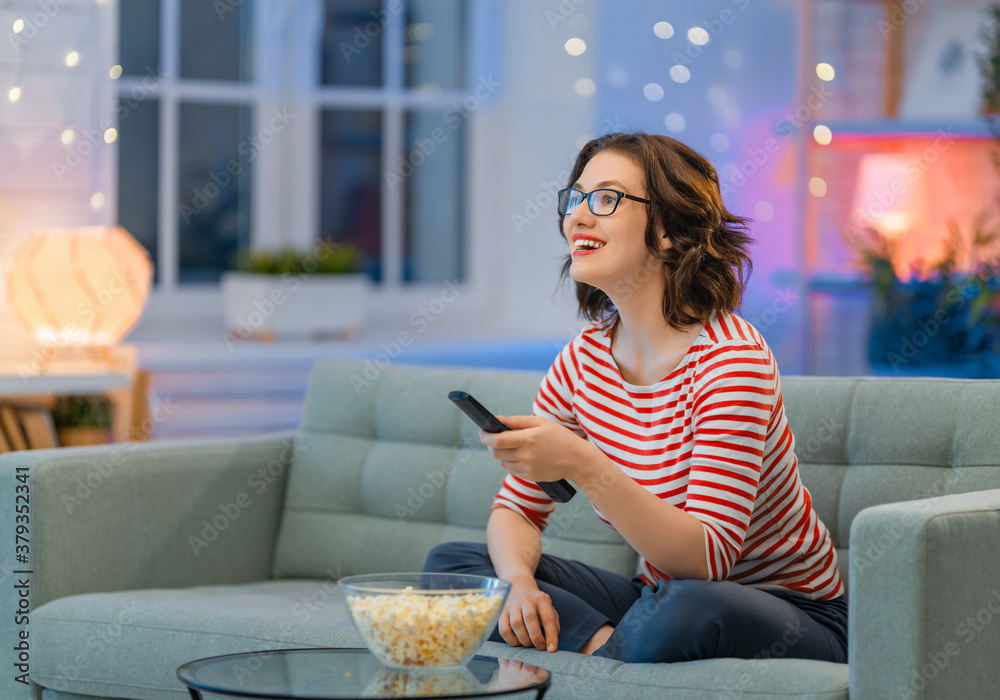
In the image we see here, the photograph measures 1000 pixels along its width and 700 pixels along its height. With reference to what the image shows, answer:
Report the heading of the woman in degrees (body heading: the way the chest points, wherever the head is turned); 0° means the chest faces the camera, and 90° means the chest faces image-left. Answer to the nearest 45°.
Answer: approximately 45°

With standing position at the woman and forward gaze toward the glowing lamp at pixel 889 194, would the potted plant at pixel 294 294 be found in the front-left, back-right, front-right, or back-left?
front-left

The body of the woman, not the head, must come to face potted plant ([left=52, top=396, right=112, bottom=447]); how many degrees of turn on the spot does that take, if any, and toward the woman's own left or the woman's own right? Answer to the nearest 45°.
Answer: approximately 90° to the woman's own right

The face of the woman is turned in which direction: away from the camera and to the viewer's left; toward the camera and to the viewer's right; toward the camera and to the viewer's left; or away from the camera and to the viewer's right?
toward the camera and to the viewer's left

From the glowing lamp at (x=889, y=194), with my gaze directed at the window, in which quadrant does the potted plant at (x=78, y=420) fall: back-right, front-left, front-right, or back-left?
front-left

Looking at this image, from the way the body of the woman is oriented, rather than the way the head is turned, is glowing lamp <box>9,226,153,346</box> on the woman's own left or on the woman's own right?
on the woman's own right

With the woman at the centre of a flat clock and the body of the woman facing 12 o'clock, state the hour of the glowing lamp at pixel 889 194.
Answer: The glowing lamp is roughly at 5 o'clock from the woman.

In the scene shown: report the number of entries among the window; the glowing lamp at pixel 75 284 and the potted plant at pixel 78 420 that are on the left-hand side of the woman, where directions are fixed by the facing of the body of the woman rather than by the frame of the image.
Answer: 0

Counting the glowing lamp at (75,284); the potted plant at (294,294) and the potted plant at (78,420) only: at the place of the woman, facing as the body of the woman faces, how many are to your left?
0
